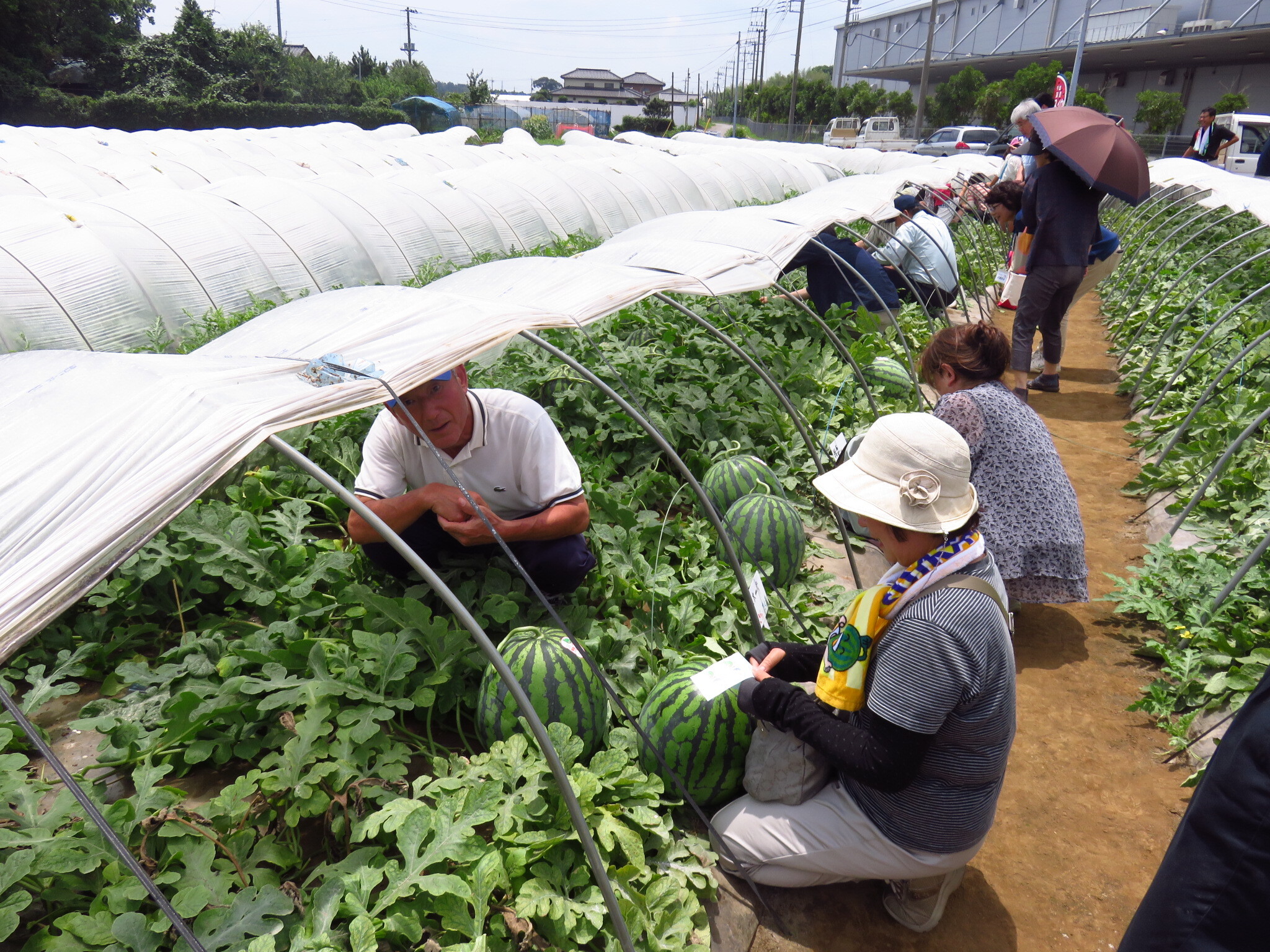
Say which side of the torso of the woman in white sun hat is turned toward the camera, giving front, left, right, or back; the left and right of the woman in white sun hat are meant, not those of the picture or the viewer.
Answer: left

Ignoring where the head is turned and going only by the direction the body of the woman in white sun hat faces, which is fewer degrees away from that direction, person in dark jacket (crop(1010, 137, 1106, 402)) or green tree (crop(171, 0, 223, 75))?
the green tree

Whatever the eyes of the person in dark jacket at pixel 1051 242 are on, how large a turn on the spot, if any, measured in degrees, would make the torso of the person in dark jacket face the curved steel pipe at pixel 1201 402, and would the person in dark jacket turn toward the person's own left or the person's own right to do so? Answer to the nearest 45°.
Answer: approximately 180°

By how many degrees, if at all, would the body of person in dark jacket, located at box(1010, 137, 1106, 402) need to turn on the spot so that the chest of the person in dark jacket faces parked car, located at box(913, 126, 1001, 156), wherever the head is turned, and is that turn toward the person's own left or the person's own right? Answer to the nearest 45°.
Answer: approximately 45° to the person's own right

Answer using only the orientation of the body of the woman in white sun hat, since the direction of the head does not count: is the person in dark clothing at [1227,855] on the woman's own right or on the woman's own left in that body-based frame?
on the woman's own left

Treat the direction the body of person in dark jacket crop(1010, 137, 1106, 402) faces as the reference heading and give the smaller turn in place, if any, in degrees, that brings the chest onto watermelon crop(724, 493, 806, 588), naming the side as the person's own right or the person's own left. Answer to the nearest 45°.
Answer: approximately 135° to the person's own left

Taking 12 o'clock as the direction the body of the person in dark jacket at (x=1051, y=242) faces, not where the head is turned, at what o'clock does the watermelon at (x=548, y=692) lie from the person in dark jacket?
The watermelon is roughly at 8 o'clock from the person in dark jacket.

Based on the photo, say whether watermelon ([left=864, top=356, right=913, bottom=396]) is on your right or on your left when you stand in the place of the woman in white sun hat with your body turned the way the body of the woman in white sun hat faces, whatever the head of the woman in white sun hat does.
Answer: on your right

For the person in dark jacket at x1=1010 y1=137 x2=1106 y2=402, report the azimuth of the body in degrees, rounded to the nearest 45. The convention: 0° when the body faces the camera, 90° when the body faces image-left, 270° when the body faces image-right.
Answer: approximately 135°

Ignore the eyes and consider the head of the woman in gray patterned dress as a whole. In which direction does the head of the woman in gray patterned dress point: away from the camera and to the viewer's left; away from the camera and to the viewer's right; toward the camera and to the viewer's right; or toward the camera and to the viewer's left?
away from the camera and to the viewer's left
